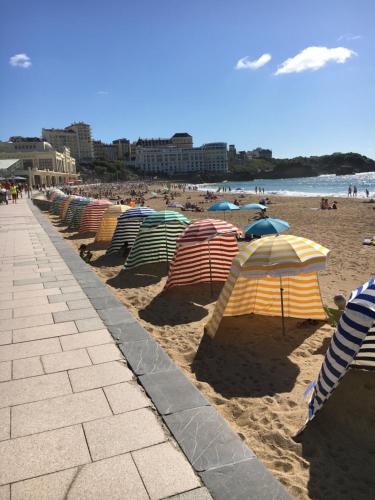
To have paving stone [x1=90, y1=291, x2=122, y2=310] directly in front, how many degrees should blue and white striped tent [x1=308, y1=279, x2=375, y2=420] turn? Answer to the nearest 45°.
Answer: approximately 180°

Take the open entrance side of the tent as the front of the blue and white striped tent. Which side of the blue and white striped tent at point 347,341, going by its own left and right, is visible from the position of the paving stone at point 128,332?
back

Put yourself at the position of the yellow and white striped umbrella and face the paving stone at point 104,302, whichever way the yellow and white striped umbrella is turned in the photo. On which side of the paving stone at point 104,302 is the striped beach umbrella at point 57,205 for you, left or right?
right

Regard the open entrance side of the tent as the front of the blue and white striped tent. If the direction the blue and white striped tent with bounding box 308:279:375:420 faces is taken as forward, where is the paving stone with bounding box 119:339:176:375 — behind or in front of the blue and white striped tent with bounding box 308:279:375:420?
behind

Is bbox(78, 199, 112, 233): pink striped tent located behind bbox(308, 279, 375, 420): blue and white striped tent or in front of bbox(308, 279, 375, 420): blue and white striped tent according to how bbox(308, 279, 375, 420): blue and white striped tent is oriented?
behind
